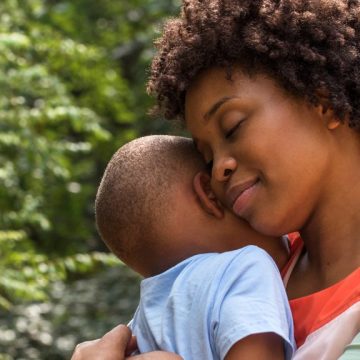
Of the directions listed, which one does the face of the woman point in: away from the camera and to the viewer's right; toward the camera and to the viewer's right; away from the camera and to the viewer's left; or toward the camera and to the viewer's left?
toward the camera and to the viewer's left

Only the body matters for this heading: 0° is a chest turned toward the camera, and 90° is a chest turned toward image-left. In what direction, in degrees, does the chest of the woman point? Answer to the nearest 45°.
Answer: approximately 45°

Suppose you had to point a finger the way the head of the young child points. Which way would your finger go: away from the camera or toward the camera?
away from the camera

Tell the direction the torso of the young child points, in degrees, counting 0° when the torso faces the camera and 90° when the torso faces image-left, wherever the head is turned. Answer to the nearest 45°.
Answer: approximately 225°
